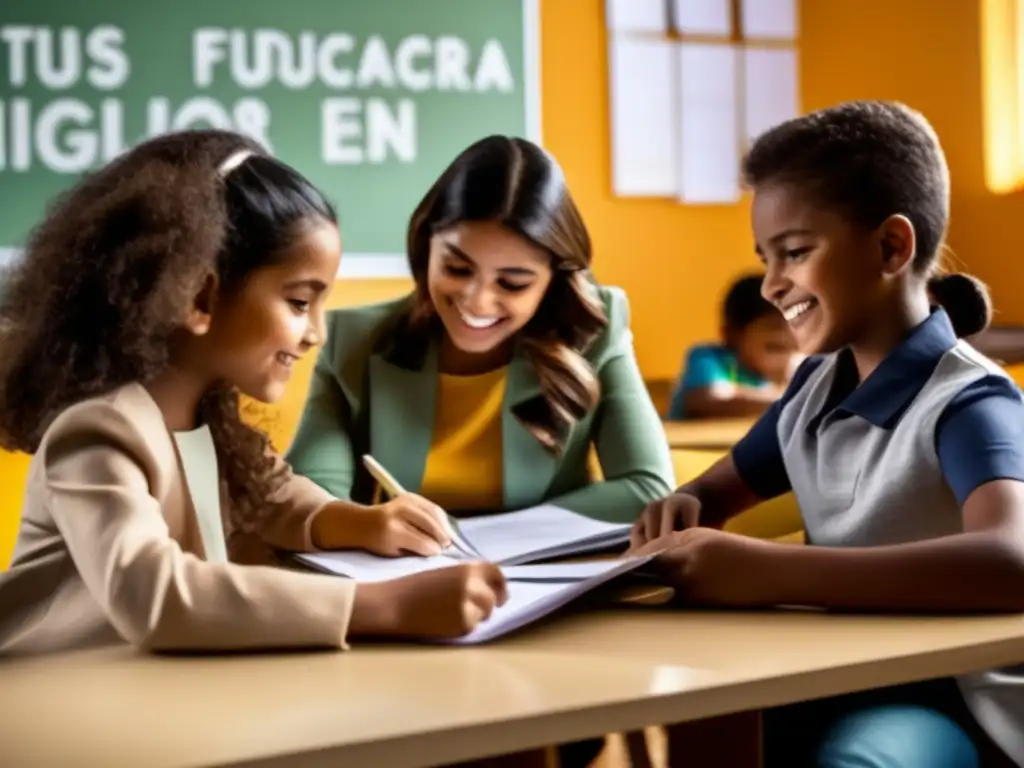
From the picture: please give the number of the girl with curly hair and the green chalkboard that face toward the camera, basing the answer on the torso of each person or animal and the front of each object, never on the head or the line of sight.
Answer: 1

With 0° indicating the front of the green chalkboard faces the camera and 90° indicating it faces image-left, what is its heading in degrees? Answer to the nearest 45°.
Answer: approximately 0°

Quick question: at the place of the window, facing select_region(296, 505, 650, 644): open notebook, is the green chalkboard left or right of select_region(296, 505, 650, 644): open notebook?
right

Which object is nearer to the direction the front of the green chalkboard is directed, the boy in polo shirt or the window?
the boy in polo shirt

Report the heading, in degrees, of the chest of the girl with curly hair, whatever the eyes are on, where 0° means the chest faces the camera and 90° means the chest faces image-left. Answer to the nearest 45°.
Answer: approximately 270°

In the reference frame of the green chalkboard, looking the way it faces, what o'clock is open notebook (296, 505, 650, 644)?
The open notebook is roughly at 12 o'clock from the green chalkboard.

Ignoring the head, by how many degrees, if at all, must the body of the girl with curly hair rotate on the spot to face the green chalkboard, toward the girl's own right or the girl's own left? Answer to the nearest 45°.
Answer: approximately 90° to the girl's own left

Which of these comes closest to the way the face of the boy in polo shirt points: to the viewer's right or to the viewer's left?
to the viewer's left
